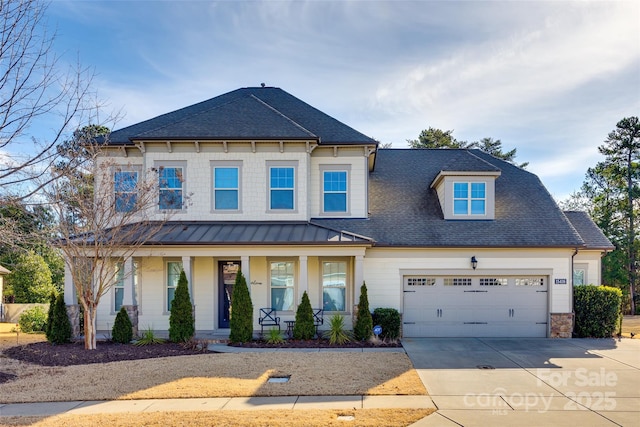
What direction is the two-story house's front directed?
toward the camera

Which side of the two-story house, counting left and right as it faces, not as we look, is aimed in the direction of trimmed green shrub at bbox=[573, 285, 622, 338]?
left

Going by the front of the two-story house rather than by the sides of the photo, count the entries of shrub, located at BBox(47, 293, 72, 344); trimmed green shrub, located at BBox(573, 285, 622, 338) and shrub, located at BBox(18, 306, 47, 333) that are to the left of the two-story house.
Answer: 1

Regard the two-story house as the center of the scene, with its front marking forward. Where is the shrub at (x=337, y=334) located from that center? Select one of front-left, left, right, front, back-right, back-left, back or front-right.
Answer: front

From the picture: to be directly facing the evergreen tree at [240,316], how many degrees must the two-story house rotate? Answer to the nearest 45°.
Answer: approximately 45° to its right
